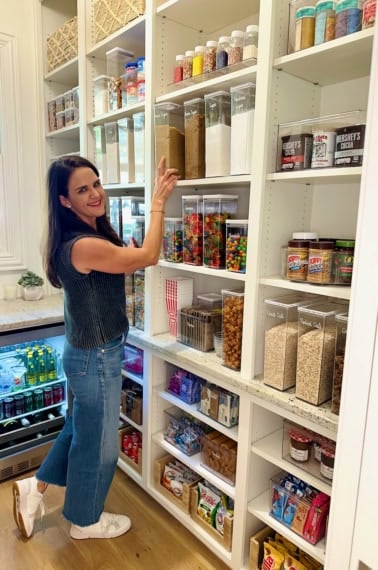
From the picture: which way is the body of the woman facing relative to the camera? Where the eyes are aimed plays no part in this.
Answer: to the viewer's right

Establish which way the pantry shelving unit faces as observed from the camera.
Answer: facing the viewer and to the left of the viewer

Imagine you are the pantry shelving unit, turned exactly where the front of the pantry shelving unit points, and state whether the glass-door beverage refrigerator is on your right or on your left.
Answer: on your right

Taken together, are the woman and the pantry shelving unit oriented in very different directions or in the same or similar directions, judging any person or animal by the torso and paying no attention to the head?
very different directions

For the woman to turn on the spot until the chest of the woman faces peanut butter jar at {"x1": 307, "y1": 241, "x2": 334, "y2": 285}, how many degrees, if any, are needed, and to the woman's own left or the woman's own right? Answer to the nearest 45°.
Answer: approximately 45° to the woman's own right

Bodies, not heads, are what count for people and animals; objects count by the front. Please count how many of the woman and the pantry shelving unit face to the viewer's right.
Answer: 1

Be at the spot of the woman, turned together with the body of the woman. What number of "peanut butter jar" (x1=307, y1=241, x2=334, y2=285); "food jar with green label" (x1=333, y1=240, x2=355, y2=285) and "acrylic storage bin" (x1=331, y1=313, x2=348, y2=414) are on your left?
0

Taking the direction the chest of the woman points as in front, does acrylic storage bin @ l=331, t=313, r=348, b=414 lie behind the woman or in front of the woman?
in front
